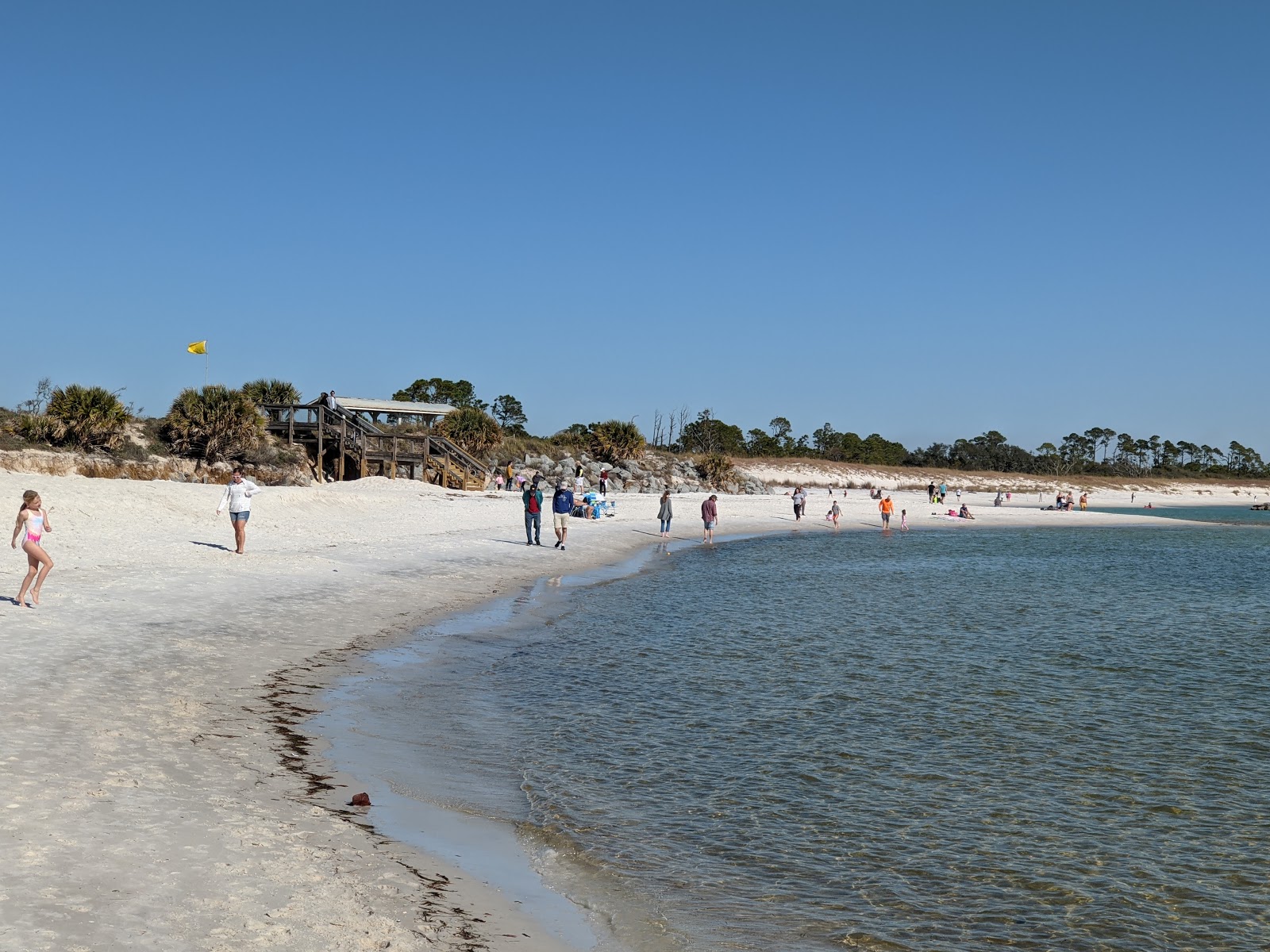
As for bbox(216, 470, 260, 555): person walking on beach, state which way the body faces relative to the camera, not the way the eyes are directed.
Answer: toward the camera

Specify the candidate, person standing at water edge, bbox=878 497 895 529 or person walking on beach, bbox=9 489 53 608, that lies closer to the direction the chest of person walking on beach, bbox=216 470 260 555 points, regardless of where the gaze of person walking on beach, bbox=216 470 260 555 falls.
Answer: the person walking on beach

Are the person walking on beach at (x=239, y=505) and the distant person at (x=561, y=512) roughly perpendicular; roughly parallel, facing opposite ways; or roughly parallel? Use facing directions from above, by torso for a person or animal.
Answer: roughly parallel

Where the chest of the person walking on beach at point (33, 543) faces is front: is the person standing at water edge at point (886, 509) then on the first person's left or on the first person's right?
on the first person's left

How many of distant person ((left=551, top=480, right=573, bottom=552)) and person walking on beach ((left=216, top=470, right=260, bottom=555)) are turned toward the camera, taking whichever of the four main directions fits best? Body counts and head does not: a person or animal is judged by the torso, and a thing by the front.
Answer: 2

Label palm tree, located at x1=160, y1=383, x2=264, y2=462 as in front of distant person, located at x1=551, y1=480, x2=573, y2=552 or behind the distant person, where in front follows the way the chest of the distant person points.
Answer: behind

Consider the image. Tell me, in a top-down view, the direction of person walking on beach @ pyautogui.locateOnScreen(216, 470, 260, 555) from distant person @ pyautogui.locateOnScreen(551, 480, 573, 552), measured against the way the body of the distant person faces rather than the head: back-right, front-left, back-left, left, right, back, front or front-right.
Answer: front-right

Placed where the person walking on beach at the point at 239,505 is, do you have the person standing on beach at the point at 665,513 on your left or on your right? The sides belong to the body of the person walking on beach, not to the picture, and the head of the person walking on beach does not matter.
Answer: on your left

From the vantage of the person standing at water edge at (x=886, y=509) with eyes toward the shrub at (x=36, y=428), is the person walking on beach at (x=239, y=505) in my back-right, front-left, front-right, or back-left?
front-left

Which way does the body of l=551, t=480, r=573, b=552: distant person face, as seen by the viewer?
toward the camera

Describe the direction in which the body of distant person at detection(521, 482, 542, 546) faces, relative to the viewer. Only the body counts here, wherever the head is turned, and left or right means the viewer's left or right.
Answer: facing the viewer

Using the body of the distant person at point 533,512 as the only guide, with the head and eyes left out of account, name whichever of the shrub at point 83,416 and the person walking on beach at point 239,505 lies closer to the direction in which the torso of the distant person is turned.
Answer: the person walking on beach

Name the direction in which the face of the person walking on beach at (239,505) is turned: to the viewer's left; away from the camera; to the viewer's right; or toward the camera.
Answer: toward the camera

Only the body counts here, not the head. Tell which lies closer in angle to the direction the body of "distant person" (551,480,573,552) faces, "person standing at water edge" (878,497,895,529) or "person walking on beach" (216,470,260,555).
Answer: the person walking on beach
